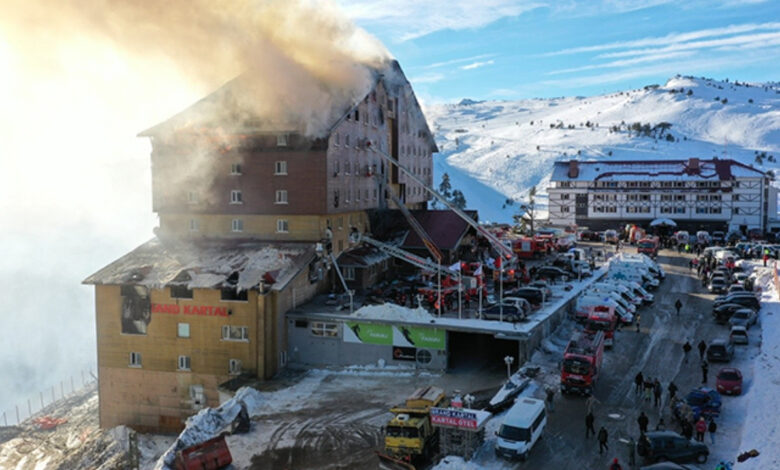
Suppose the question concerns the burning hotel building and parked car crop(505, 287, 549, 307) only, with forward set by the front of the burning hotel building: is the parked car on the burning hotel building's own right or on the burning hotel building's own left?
on the burning hotel building's own left

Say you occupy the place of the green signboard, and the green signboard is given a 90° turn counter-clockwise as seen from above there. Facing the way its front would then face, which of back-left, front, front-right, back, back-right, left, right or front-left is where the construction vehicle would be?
right

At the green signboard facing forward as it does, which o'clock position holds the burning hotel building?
The burning hotel building is roughly at 4 o'clock from the green signboard.

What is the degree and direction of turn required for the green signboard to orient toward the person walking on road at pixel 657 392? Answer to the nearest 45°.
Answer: approximately 45° to its left

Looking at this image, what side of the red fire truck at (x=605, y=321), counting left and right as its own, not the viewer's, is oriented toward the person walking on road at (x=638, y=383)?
front

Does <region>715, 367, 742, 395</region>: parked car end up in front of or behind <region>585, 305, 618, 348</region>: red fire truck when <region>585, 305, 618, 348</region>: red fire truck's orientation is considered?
in front

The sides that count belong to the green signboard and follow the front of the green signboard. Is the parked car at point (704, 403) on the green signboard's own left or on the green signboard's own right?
on the green signboard's own left

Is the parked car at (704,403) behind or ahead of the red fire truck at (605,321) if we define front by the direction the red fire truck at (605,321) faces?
ahead

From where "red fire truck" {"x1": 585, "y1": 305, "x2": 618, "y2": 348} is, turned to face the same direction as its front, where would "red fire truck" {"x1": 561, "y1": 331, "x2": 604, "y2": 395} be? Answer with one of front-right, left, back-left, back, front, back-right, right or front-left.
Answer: front

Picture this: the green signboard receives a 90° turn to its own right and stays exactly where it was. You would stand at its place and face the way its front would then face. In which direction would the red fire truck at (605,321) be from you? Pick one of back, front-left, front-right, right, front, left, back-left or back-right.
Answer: back

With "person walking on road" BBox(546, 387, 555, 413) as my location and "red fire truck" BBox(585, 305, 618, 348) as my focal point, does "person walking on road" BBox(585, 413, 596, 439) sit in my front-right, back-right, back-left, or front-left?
back-right

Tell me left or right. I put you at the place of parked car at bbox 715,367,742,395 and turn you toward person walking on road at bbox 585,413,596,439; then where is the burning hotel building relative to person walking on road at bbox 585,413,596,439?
right

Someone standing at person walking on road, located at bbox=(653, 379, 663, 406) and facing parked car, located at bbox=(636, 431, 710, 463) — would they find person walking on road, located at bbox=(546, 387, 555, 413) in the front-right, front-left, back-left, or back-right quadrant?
front-right

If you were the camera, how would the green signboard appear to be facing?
facing the viewer

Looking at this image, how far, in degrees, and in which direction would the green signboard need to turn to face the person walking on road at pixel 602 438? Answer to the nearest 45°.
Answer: approximately 45° to its left

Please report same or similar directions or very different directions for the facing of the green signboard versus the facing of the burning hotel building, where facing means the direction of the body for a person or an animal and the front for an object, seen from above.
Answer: same or similar directions

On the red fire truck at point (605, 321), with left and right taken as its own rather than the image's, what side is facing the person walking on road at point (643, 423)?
front

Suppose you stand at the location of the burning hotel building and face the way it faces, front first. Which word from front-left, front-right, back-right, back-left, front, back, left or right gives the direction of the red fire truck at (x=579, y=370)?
front-left
